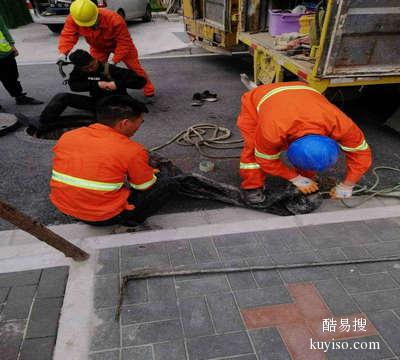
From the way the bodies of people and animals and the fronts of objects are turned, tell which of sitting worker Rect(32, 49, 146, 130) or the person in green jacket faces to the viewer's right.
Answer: the person in green jacket

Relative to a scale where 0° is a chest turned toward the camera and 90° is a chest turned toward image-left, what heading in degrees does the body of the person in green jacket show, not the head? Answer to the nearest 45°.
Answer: approximately 270°

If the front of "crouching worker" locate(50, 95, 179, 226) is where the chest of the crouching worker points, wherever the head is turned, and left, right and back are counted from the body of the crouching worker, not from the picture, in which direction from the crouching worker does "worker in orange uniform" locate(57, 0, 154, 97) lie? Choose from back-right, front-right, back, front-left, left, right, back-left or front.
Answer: front-left

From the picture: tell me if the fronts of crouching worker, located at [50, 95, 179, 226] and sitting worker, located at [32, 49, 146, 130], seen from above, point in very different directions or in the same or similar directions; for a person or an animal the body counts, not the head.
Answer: very different directions

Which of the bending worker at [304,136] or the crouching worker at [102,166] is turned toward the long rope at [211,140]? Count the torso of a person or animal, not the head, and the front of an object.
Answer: the crouching worker at [102,166]

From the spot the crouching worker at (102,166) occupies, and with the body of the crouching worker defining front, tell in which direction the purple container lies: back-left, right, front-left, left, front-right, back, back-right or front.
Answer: front

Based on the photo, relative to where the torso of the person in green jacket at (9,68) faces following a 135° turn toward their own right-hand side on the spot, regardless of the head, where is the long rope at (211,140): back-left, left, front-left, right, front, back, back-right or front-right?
left

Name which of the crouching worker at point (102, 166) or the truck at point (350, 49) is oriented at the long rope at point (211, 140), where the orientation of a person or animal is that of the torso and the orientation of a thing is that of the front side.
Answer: the crouching worker

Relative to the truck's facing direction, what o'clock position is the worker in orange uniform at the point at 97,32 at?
The worker in orange uniform is roughly at 8 o'clock from the truck.

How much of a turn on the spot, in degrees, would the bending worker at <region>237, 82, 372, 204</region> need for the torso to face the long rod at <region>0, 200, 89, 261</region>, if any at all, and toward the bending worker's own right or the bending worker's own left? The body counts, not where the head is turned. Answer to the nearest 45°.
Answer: approximately 90° to the bending worker's own right

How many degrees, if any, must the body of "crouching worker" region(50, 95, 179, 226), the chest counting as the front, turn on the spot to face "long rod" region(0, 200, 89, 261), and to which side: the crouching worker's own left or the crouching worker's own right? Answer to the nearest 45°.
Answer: approximately 180°

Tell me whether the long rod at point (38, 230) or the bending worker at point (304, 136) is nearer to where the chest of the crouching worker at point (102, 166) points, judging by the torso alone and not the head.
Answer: the bending worker

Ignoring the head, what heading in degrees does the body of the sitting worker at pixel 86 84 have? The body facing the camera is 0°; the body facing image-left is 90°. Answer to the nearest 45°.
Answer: approximately 45°
